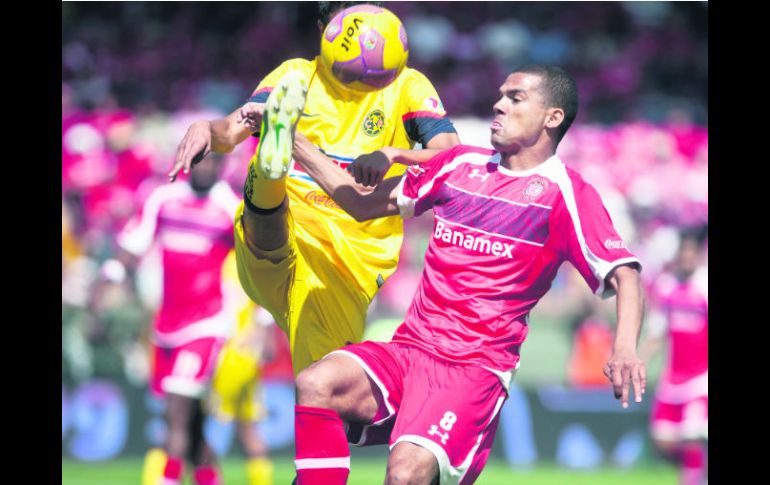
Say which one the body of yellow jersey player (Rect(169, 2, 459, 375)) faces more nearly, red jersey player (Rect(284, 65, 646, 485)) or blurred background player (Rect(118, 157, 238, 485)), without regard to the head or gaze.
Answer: the red jersey player

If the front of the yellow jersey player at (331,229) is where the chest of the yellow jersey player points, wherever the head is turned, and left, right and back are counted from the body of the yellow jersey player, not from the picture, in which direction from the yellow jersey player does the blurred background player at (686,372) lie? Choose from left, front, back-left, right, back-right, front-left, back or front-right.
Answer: back-left

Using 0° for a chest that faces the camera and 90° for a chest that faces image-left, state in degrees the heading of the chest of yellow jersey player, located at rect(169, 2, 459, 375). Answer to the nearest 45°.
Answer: approximately 0°

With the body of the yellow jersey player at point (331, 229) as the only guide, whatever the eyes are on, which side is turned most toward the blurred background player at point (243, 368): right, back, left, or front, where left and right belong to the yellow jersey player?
back

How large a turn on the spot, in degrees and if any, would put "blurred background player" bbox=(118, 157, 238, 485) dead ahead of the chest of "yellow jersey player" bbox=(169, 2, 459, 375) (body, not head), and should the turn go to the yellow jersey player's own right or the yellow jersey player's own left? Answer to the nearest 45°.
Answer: approximately 180°

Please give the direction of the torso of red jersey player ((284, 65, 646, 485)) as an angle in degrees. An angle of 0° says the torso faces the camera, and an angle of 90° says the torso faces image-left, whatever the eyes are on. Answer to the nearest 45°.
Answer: approximately 45°

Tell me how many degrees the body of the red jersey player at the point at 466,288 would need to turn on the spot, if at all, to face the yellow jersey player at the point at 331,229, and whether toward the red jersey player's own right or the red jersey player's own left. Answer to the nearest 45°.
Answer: approximately 90° to the red jersey player's own right

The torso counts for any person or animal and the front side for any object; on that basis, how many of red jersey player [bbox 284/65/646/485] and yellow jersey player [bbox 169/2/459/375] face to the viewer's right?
0

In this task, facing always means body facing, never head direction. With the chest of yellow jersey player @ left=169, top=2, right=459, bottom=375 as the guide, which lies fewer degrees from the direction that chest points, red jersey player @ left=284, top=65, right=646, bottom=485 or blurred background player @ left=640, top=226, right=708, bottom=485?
the red jersey player
